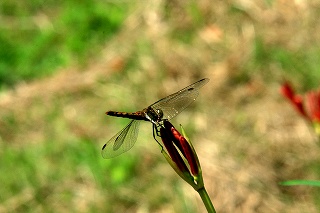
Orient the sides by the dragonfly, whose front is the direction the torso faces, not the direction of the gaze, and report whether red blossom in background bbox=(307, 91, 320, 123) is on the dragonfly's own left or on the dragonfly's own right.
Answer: on the dragonfly's own left

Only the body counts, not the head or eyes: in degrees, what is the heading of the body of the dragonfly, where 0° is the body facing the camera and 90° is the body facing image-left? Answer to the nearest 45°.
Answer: approximately 315°
